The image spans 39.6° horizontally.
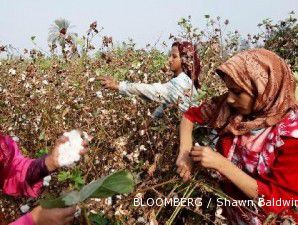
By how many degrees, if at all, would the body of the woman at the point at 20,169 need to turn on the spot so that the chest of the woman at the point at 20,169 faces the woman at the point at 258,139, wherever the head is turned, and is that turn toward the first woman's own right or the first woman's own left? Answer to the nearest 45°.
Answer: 0° — they already face them

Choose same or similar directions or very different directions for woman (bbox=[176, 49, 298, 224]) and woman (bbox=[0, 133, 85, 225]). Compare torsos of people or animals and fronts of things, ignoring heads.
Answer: very different directions

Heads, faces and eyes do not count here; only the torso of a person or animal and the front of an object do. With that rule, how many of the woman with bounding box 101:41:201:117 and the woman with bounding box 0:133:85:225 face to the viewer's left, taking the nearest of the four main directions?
1

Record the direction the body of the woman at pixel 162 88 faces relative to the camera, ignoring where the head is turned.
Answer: to the viewer's left

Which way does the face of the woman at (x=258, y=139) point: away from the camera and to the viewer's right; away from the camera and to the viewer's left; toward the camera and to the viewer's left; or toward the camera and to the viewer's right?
toward the camera and to the viewer's left

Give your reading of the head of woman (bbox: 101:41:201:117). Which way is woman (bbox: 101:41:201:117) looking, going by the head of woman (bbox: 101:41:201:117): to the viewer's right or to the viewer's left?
to the viewer's left

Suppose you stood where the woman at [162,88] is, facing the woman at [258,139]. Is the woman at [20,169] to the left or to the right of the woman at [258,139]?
right

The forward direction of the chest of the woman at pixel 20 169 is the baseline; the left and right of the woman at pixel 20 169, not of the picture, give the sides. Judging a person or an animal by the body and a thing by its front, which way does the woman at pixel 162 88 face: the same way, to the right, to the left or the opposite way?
the opposite way

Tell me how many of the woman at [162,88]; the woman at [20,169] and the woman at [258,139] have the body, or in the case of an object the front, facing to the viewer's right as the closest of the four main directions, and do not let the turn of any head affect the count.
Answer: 1

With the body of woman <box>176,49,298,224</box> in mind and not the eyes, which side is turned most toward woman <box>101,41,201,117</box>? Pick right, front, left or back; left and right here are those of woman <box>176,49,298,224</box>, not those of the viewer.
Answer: right

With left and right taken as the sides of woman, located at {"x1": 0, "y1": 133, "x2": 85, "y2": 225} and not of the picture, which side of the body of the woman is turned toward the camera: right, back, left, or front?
right

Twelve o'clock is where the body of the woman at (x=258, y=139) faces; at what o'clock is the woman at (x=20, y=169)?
the woman at (x=20, y=169) is roughly at 1 o'clock from the woman at (x=258, y=139).
